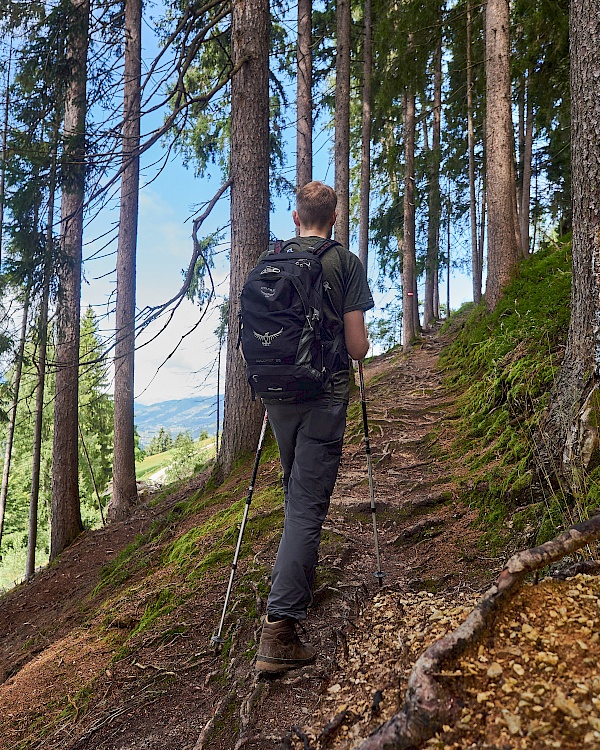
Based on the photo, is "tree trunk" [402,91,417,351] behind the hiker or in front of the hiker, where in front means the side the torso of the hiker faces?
in front

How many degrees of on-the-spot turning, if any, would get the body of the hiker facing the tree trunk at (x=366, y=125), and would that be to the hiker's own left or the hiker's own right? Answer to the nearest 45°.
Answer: approximately 45° to the hiker's own left

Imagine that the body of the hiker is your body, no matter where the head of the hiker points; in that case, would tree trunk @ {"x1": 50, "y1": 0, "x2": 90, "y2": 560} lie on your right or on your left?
on your left

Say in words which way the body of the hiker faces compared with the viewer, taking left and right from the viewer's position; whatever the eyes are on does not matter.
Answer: facing away from the viewer and to the right of the viewer

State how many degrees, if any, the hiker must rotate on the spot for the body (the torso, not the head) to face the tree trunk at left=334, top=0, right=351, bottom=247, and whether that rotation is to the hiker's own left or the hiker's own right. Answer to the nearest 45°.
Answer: approximately 45° to the hiker's own left

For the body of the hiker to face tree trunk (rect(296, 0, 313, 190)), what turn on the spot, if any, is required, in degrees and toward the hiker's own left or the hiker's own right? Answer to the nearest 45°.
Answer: approximately 45° to the hiker's own left

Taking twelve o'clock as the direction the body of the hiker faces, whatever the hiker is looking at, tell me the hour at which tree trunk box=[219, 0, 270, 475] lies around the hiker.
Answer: The tree trunk is roughly at 10 o'clock from the hiker.

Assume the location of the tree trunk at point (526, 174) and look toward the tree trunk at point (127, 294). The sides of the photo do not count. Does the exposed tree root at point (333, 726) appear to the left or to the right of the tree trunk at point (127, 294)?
left
